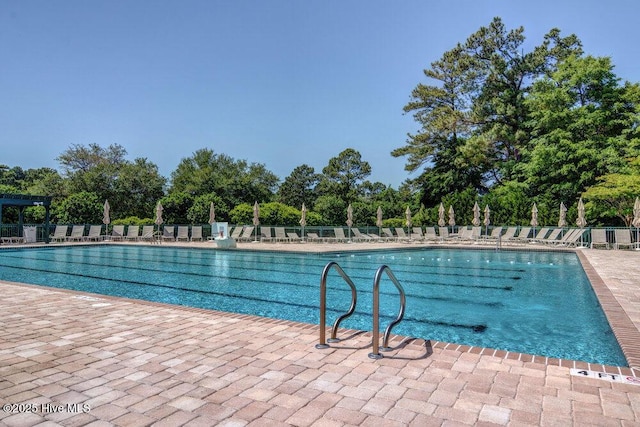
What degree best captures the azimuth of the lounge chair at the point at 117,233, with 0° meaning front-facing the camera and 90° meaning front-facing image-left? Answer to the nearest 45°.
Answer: approximately 45°

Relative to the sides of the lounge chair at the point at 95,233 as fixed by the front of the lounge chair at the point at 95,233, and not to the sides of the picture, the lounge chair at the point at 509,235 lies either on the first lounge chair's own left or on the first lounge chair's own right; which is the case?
on the first lounge chair's own left

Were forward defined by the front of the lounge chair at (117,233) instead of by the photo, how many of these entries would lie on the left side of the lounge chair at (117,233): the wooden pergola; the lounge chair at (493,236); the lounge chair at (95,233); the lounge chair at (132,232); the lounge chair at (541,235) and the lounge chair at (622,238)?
4

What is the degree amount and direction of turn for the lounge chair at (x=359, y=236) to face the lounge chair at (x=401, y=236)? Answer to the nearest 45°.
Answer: approximately 45° to its left

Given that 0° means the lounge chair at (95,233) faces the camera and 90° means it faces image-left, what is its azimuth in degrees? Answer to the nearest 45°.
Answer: approximately 45°

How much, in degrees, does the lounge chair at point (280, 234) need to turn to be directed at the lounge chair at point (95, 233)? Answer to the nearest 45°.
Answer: approximately 135° to its right

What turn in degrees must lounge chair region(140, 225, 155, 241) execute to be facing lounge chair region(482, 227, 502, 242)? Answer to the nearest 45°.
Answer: approximately 45° to its left

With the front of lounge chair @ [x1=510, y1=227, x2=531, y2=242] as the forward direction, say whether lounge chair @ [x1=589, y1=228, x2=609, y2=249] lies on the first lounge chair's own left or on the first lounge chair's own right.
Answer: on the first lounge chair's own left

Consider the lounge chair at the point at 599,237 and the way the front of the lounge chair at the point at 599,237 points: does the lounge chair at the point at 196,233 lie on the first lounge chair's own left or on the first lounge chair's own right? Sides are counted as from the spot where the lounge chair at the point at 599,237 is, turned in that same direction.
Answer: on the first lounge chair's own right

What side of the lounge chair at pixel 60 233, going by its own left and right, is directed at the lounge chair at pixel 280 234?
left
